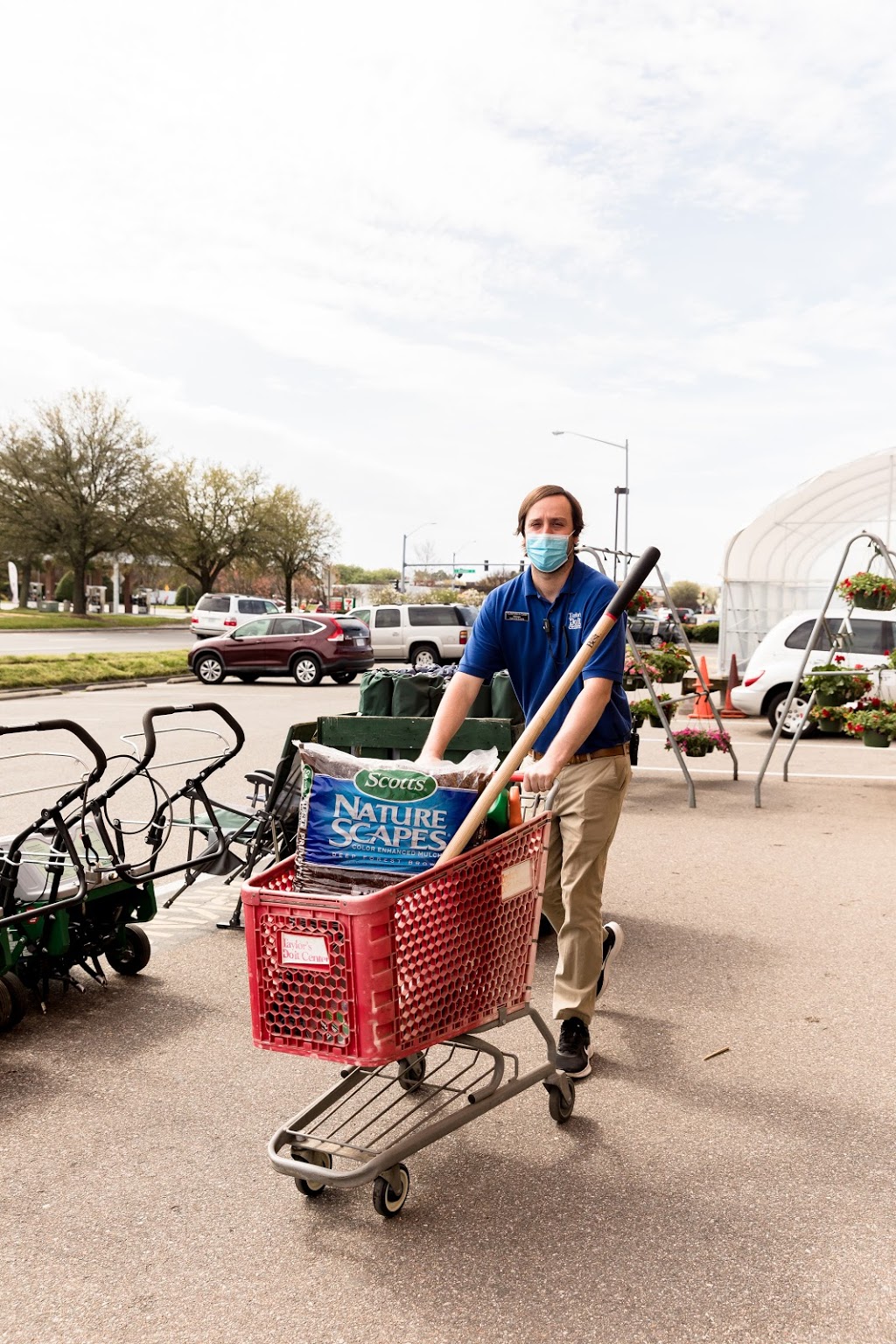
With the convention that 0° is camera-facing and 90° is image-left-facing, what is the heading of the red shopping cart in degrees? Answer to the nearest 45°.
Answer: approximately 45°

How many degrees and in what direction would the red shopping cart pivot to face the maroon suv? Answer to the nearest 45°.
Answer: approximately 135° to its right

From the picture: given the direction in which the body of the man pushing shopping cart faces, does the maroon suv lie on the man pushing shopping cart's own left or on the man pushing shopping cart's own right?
on the man pushing shopping cart's own right
